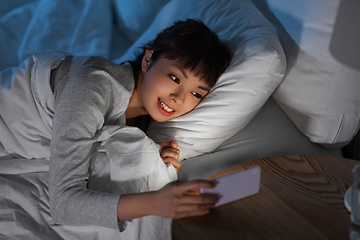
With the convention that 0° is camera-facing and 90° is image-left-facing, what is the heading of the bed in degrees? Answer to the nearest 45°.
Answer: approximately 90°
